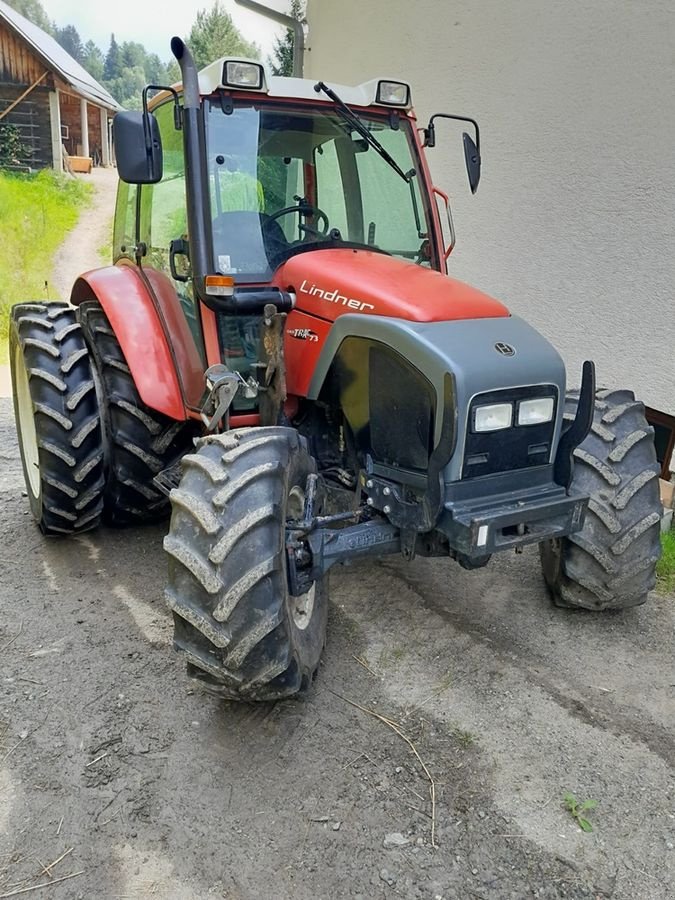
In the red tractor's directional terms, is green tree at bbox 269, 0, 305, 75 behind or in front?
behind

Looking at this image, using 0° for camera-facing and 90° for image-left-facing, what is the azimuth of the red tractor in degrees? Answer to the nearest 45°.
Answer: approximately 315°

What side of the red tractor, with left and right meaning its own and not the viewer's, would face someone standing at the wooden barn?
back

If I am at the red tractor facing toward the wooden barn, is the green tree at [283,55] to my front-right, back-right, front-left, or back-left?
front-right
